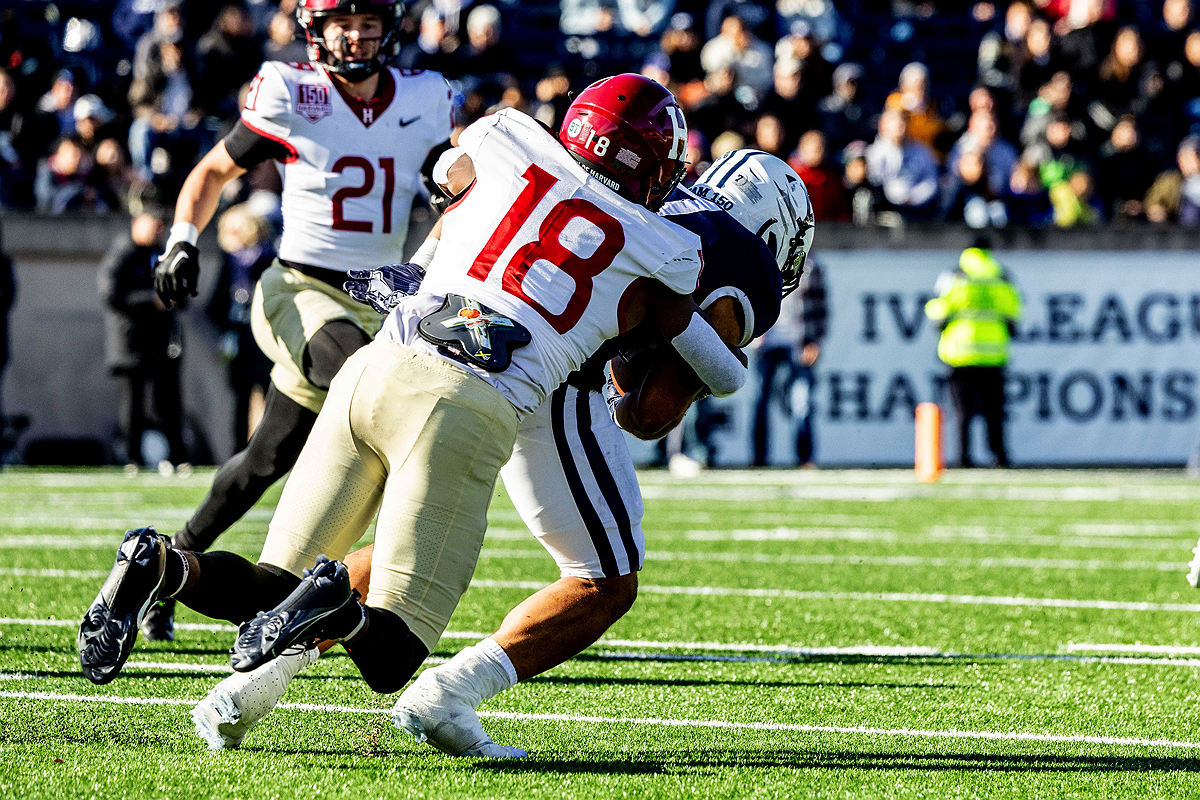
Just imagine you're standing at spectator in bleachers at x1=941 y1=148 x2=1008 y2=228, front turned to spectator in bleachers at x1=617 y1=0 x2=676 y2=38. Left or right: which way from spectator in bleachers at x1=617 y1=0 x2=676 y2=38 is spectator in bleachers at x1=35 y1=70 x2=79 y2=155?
left

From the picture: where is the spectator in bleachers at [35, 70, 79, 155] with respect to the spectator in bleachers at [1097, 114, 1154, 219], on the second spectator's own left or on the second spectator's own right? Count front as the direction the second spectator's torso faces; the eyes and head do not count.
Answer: on the second spectator's own right

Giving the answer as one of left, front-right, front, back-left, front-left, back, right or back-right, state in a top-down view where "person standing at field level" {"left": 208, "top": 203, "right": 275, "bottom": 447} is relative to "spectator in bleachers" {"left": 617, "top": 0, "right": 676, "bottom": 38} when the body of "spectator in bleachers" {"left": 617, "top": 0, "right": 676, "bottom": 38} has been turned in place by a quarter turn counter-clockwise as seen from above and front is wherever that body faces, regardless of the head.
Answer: back-right

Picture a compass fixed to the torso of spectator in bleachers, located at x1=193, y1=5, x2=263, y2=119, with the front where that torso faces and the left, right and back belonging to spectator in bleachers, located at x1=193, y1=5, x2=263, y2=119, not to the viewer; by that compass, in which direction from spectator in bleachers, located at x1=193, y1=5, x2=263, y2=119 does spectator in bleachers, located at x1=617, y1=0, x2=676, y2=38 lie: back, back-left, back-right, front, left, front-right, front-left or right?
left

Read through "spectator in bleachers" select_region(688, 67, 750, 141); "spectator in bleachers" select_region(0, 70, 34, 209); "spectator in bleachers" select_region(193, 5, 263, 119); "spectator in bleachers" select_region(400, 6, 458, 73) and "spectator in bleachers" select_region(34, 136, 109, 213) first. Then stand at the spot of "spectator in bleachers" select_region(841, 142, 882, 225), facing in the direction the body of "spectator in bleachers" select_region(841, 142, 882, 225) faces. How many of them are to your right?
5

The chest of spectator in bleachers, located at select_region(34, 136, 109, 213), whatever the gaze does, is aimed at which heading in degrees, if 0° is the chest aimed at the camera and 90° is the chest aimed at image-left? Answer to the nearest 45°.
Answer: approximately 0°
